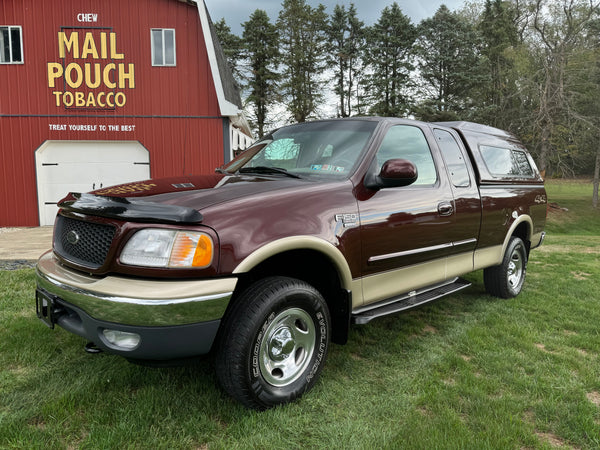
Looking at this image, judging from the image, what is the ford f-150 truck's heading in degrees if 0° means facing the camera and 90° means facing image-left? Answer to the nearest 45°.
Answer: approximately 45°

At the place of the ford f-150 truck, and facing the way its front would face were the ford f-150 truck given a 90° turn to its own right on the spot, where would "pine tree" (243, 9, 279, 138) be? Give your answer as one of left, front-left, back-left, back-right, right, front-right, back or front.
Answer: front-right

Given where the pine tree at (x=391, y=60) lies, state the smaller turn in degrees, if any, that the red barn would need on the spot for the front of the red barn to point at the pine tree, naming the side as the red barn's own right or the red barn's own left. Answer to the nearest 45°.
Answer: approximately 135° to the red barn's own left

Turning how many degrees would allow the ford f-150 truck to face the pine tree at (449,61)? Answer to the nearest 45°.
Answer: approximately 135° to its right

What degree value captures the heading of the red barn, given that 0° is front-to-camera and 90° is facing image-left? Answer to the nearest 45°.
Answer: approximately 0°

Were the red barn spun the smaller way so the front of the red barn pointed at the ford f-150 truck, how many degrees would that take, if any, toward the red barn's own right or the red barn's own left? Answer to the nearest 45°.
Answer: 0° — it already faces it

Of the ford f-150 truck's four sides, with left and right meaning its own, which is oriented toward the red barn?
right

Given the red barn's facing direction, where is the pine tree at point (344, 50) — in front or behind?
behind

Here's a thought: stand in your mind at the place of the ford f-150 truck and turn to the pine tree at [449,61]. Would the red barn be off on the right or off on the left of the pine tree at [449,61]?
left

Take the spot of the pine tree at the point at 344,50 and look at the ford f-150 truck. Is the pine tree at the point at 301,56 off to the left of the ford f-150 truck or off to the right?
right

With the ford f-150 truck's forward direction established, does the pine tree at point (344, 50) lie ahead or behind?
behind

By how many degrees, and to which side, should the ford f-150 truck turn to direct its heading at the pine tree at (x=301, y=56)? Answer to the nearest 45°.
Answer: approximately 135° to its right

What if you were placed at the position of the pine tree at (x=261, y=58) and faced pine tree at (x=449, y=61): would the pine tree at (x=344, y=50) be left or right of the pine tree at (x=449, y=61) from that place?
left
